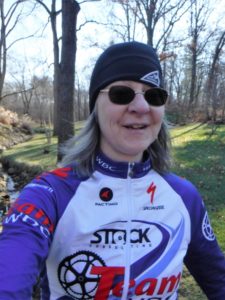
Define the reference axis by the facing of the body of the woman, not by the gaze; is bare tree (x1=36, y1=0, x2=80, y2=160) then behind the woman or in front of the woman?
behind

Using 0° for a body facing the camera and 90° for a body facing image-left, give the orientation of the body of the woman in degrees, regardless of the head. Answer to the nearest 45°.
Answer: approximately 0°
